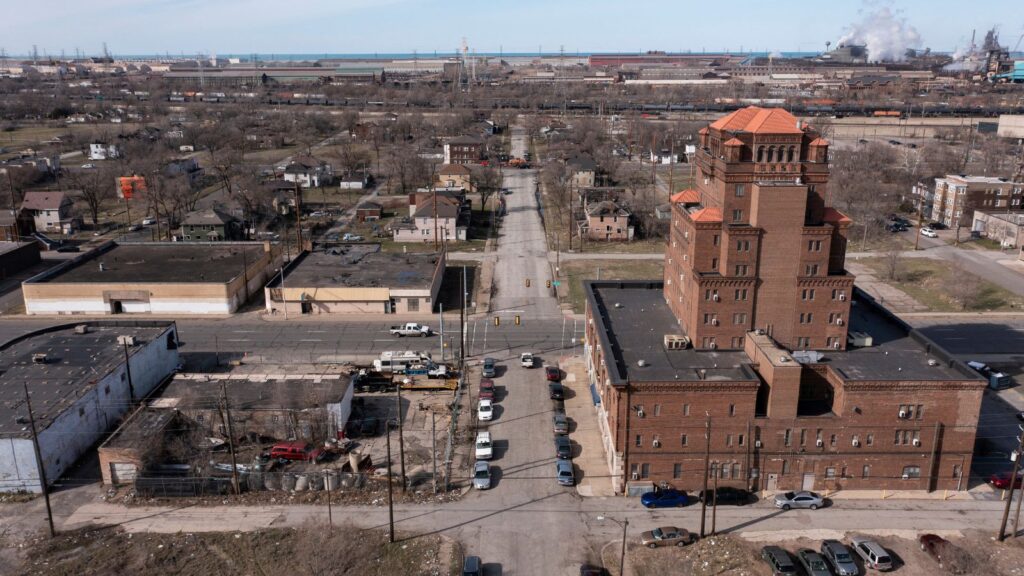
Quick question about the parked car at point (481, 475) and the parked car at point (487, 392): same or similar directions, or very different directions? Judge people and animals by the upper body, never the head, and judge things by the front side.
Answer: same or similar directions

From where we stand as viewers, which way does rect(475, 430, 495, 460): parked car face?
facing the viewer

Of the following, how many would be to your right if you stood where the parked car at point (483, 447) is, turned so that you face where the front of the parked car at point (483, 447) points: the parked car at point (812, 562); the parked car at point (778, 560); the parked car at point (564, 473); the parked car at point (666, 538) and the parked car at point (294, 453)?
1

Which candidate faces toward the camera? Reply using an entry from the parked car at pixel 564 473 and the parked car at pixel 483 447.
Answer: the parked car at pixel 483 447

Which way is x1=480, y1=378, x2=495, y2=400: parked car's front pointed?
toward the camera

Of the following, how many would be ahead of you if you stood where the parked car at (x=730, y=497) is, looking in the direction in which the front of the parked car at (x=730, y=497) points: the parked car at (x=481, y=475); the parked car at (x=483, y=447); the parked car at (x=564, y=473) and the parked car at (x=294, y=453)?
4

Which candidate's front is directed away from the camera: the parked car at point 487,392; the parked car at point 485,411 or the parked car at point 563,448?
the parked car at point 563,448

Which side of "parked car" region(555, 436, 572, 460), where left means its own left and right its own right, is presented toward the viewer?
back

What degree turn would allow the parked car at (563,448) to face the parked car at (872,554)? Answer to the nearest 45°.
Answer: approximately 135° to its right

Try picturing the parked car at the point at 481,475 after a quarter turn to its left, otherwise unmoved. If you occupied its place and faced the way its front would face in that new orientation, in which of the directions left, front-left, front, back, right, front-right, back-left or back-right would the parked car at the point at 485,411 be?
left

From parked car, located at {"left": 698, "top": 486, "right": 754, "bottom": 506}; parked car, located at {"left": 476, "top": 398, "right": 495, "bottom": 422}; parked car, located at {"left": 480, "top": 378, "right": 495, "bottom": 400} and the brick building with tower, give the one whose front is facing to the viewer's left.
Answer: parked car, located at {"left": 698, "top": 486, "right": 754, "bottom": 506}

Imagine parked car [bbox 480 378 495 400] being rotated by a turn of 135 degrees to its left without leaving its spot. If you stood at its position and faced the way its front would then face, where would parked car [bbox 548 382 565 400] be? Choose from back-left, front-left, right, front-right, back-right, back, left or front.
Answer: front-right

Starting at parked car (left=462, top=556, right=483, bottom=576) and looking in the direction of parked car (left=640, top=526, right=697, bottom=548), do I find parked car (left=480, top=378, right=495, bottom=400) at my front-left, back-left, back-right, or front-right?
front-left

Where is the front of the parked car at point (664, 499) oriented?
to the viewer's left

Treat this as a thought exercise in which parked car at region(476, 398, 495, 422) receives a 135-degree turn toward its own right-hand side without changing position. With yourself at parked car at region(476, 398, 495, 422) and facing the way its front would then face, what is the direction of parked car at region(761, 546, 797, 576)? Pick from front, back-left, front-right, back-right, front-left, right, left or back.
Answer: back

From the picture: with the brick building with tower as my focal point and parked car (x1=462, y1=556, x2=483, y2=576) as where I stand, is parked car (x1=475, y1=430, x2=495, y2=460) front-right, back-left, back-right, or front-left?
front-left

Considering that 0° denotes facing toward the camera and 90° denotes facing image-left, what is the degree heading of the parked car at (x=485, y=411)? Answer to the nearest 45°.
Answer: approximately 0°

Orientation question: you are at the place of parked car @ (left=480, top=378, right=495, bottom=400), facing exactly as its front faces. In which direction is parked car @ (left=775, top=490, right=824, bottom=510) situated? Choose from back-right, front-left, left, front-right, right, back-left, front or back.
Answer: front-left

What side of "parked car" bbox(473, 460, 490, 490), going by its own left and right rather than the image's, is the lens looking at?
front

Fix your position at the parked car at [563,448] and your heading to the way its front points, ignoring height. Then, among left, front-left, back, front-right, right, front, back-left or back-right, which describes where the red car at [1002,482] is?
right

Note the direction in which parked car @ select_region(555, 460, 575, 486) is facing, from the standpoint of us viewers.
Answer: facing away from the viewer
